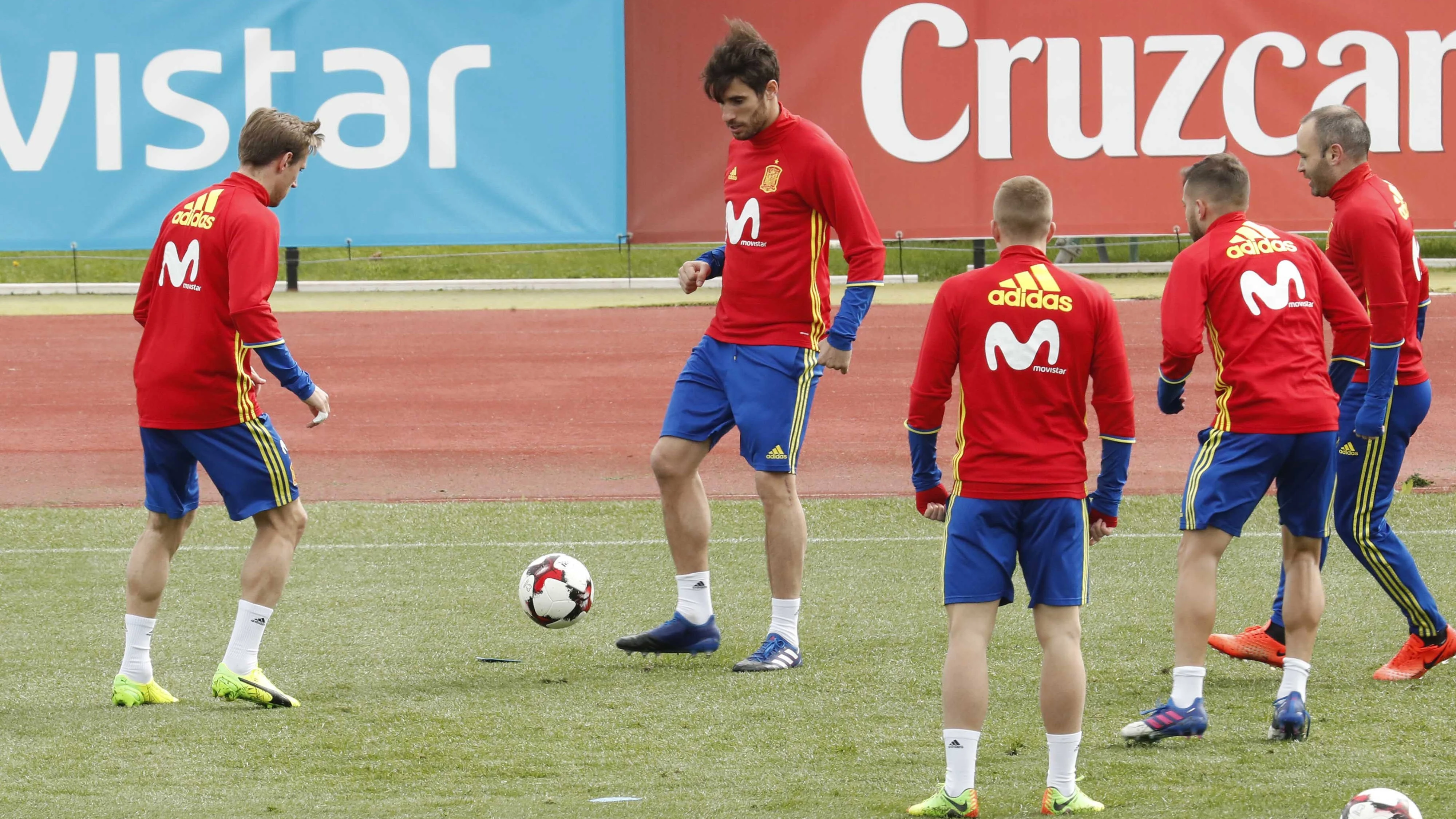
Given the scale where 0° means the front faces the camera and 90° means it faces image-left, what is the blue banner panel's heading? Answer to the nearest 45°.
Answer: approximately 0°

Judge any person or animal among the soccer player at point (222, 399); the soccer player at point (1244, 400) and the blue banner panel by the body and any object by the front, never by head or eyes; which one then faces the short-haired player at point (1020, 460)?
the blue banner panel

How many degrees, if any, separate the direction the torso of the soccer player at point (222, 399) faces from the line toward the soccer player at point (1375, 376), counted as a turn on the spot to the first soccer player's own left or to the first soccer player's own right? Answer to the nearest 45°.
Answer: approximately 45° to the first soccer player's own right

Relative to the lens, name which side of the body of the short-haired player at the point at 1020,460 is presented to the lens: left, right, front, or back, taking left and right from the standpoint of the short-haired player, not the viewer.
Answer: back

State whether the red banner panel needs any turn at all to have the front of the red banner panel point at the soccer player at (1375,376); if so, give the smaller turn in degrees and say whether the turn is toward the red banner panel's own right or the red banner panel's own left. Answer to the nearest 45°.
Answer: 0° — it already faces them

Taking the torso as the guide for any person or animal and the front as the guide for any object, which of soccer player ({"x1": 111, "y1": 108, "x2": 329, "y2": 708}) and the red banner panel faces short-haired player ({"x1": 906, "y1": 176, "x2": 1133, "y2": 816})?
the red banner panel

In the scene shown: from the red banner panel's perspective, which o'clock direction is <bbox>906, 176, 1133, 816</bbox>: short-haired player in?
The short-haired player is roughly at 12 o'clock from the red banner panel.

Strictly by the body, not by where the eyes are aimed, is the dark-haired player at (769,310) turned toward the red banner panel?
no

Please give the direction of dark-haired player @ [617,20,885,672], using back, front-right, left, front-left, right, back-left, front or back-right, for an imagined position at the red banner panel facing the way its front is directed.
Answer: front

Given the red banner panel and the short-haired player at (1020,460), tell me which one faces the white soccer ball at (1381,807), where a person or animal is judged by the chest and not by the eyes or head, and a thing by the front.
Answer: the red banner panel

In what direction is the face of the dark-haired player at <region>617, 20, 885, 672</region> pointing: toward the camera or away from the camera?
toward the camera

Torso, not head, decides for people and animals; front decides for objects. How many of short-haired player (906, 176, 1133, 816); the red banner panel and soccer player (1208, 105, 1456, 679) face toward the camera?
1

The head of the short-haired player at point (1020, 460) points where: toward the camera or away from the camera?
away from the camera

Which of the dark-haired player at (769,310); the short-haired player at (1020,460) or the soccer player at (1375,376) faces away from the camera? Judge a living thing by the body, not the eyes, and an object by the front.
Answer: the short-haired player

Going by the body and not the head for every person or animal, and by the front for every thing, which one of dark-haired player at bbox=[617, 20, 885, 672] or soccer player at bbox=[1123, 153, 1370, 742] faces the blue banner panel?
the soccer player

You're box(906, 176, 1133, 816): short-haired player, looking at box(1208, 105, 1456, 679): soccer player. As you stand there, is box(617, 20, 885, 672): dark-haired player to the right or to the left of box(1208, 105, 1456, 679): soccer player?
left

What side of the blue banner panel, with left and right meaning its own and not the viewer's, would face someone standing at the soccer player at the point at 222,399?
front

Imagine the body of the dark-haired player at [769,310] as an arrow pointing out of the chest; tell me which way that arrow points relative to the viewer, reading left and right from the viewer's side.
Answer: facing the viewer and to the left of the viewer

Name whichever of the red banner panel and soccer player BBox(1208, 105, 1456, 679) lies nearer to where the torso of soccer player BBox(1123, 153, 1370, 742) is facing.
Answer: the red banner panel

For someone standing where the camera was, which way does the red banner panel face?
facing the viewer
